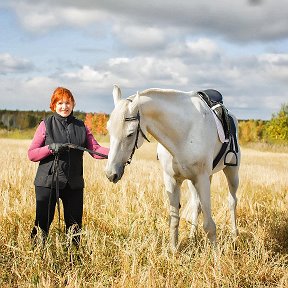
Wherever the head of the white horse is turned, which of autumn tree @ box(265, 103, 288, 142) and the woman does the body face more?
the woman

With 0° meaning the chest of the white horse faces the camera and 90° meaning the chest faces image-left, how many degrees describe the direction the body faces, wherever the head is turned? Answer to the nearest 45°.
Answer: approximately 45°

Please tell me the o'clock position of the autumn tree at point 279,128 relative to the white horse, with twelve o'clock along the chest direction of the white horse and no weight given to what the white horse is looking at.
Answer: The autumn tree is roughly at 5 o'clock from the white horse.
